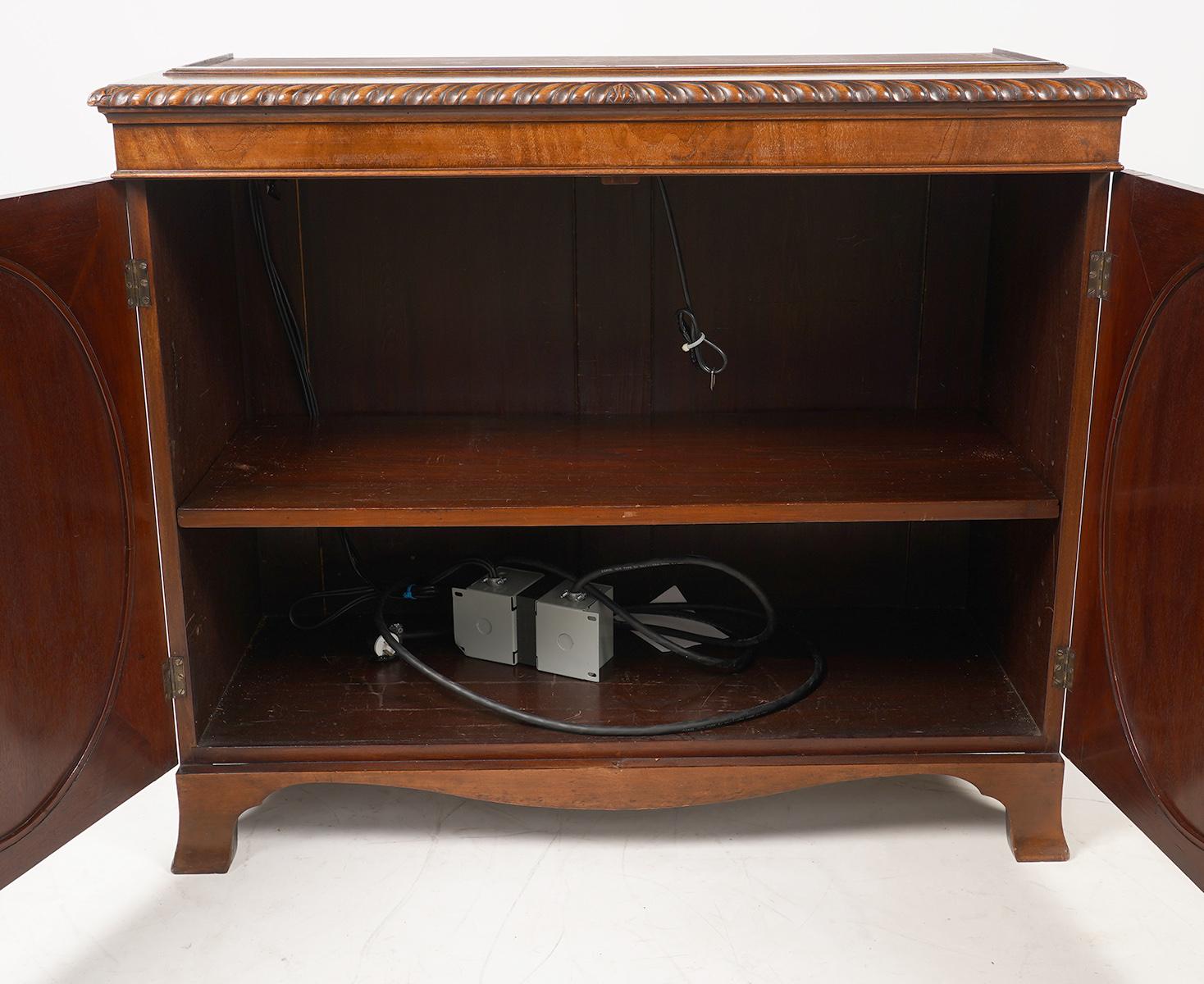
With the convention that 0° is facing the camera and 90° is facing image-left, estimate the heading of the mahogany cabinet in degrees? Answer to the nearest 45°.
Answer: approximately 0°
